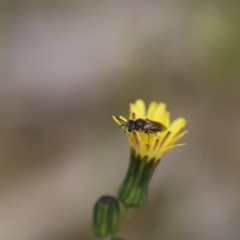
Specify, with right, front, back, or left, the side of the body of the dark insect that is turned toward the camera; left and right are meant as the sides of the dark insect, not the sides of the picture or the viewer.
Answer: left
